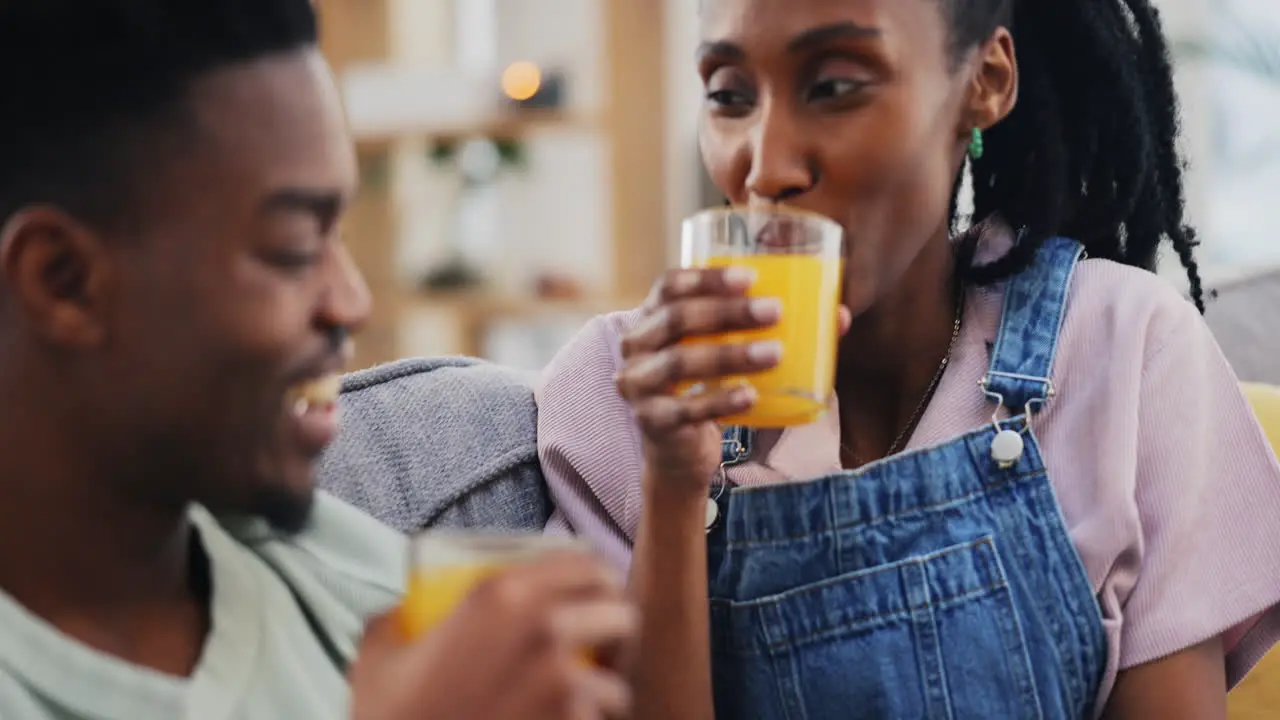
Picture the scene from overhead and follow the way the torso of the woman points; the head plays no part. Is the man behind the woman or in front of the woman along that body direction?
in front

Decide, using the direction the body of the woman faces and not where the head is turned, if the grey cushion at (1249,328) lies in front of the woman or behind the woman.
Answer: behind

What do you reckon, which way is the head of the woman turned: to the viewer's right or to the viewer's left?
to the viewer's left

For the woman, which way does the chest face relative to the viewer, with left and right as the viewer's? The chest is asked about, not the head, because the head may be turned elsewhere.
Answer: facing the viewer and to the left of the viewer

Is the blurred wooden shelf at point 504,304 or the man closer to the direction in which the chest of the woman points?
the man

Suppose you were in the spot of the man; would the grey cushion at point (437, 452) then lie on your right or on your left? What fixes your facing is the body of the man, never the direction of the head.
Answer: on your left

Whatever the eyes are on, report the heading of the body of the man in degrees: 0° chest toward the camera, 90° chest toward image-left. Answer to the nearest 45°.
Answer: approximately 315°

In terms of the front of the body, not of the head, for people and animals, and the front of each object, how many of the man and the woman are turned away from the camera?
0

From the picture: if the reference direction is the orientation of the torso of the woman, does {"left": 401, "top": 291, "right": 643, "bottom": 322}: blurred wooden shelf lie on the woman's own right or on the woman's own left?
on the woman's own right

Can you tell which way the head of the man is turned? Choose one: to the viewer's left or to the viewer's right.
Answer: to the viewer's right
